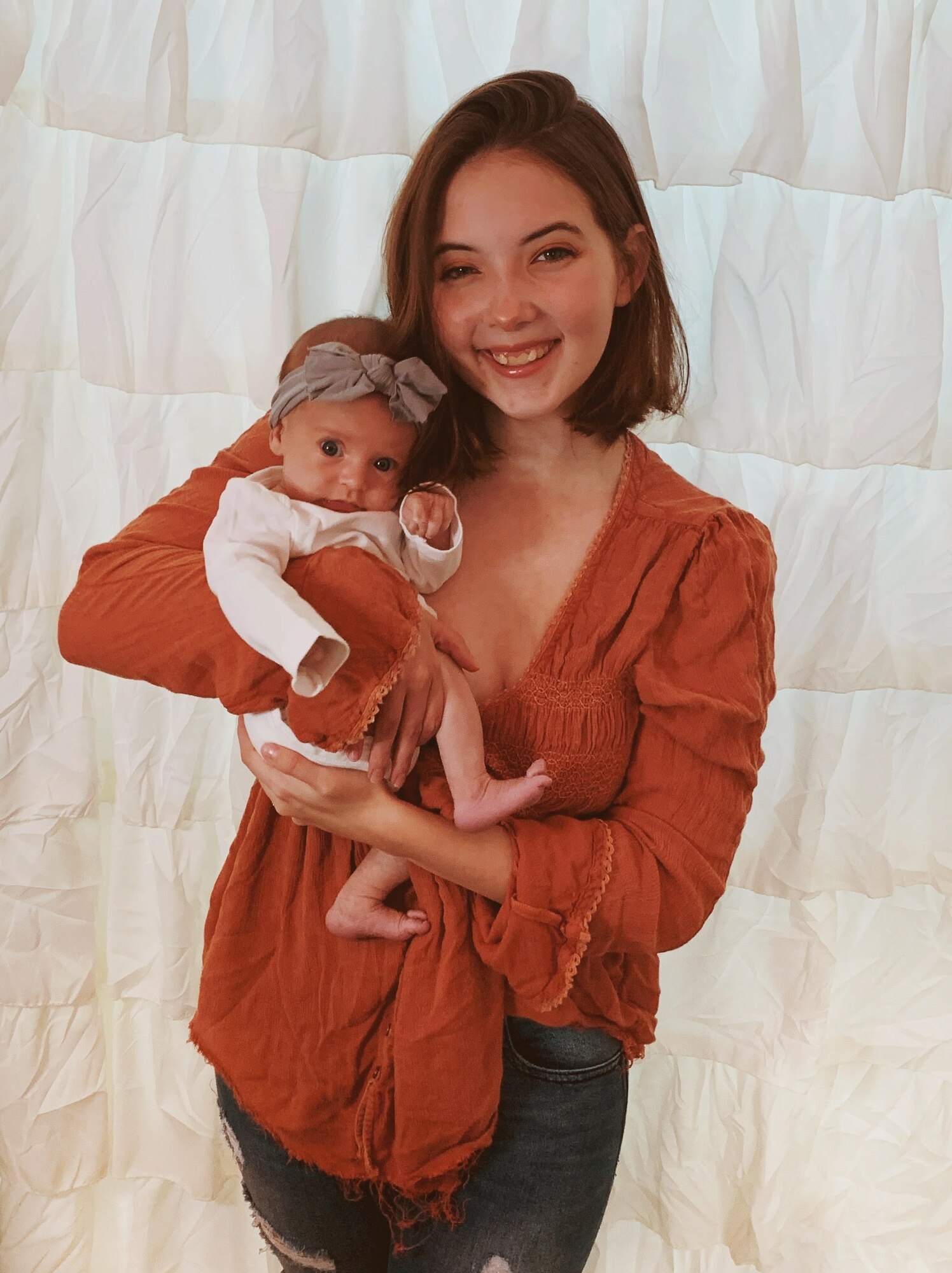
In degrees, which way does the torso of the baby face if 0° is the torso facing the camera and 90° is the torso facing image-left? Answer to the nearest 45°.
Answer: approximately 315°

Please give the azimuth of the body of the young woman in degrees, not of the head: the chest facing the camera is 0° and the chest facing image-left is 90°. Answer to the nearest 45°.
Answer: approximately 45°
